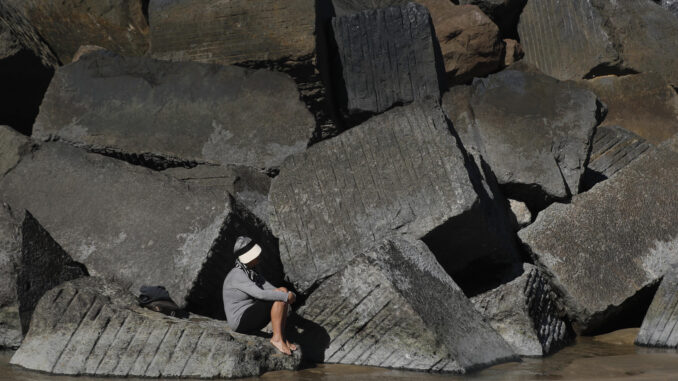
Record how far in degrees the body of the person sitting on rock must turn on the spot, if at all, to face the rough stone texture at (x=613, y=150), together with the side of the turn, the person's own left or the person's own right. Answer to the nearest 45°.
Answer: approximately 45° to the person's own left

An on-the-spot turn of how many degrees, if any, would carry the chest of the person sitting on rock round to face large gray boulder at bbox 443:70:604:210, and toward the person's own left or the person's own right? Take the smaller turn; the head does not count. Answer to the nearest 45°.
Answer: approximately 45° to the person's own left

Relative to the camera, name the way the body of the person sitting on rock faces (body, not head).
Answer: to the viewer's right

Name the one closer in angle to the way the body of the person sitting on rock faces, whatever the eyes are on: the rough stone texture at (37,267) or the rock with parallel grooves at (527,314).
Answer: the rock with parallel grooves

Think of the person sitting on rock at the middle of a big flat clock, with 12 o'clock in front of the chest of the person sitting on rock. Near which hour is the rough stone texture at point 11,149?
The rough stone texture is roughly at 8 o'clock from the person sitting on rock.

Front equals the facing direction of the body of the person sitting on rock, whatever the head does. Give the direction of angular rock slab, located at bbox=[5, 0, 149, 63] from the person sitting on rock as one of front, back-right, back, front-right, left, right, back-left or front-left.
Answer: left

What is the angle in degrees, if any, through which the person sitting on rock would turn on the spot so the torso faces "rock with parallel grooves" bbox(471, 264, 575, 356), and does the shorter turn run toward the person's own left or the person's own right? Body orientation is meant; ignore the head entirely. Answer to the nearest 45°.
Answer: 0° — they already face it

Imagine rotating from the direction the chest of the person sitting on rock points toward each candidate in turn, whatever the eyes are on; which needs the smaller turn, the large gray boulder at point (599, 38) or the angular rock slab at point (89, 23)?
the large gray boulder

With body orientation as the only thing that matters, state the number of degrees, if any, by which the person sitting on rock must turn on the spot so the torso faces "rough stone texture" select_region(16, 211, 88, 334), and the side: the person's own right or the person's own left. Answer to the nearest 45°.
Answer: approximately 135° to the person's own left

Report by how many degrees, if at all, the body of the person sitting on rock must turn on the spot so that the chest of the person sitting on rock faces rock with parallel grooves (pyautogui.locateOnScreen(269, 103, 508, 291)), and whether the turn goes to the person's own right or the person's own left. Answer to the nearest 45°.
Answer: approximately 45° to the person's own left

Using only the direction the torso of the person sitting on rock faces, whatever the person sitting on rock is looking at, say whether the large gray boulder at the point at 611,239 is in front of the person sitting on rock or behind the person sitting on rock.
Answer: in front

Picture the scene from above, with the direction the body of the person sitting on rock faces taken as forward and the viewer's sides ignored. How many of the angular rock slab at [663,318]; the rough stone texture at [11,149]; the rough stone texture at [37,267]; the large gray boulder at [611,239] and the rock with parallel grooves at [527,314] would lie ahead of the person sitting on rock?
3
